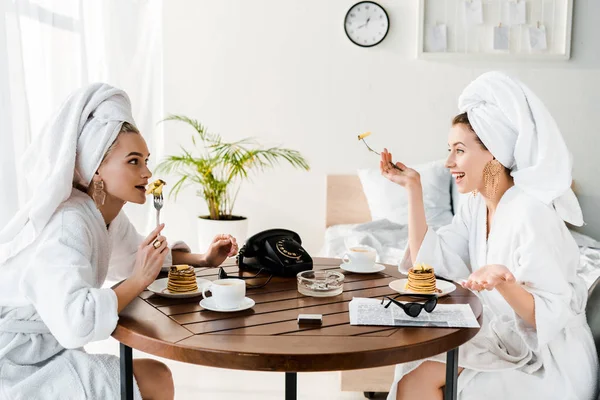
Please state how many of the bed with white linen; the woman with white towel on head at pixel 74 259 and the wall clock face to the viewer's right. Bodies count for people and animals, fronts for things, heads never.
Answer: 1

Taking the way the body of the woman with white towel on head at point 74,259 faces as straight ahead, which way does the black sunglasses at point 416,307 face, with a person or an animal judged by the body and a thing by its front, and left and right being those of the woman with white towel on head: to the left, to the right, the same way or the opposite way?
to the right

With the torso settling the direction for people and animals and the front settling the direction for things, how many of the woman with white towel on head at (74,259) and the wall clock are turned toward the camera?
1

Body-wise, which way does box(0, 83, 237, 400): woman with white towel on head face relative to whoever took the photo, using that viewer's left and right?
facing to the right of the viewer

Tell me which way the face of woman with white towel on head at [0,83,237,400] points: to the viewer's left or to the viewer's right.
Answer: to the viewer's right

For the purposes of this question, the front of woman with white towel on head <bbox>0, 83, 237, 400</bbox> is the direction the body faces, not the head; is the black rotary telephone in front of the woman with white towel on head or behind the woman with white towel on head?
in front

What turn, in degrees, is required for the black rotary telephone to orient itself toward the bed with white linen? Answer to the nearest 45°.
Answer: approximately 135° to its left

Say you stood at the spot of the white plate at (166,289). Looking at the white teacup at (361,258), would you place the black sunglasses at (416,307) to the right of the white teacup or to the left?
right

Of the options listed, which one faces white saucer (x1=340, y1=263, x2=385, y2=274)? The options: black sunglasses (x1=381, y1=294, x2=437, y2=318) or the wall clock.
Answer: the wall clock

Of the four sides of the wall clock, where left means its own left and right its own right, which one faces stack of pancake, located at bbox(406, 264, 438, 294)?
front

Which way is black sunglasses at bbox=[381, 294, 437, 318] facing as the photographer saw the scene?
facing the viewer and to the right of the viewer

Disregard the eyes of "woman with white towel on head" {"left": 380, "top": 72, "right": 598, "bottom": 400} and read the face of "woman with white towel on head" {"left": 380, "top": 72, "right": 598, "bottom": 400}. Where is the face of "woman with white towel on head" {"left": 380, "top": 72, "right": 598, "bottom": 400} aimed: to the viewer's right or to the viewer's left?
to the viewer's left

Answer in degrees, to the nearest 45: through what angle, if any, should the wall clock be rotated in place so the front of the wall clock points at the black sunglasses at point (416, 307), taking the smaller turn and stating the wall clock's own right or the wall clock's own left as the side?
0° — it already faces it
